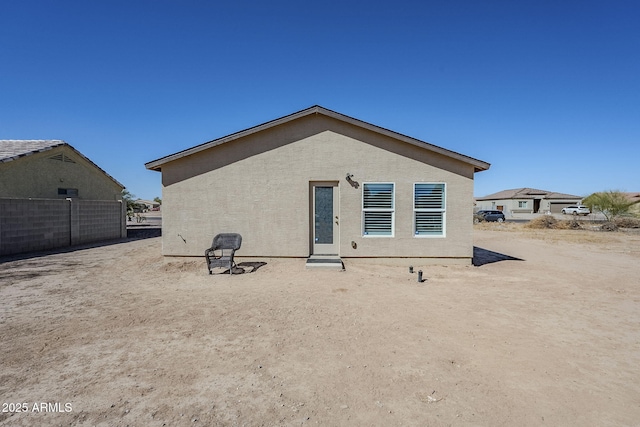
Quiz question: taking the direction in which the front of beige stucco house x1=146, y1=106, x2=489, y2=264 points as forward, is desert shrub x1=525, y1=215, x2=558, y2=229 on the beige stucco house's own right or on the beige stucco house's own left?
on the beige stucco house's own right

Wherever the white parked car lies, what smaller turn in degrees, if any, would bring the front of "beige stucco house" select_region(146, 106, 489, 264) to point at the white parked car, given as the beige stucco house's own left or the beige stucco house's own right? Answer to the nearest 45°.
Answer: approximately 45° to the beige stucco house's own right

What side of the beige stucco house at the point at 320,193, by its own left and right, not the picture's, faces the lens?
back

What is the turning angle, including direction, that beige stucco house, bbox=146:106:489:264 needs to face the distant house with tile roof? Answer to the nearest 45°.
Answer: approximately 45° to its right
